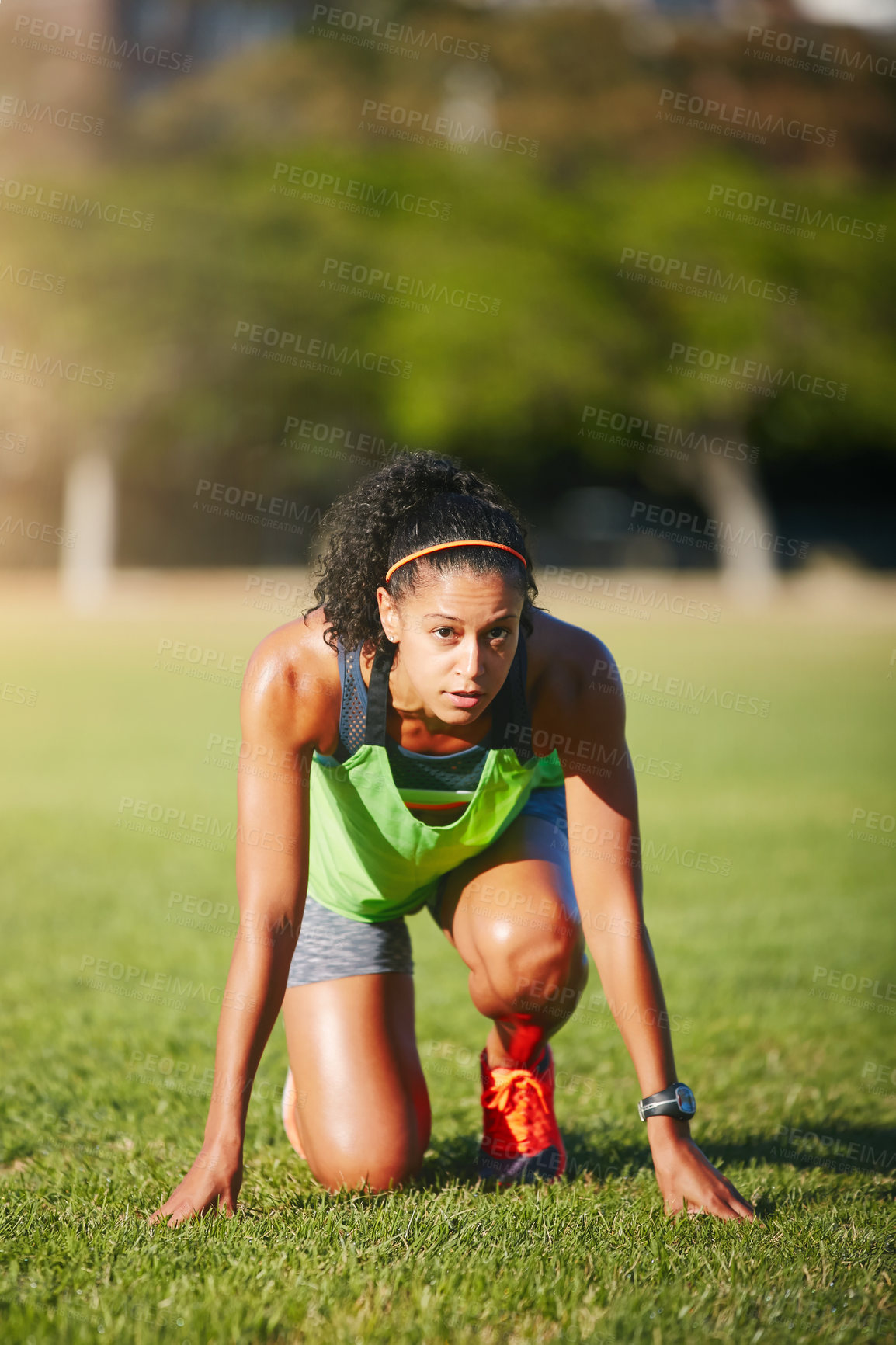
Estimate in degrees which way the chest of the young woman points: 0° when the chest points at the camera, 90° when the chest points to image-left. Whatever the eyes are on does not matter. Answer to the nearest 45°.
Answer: approximately 0°

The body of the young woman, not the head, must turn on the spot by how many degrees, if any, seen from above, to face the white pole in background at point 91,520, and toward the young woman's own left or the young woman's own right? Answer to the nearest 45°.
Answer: approximately 180°
